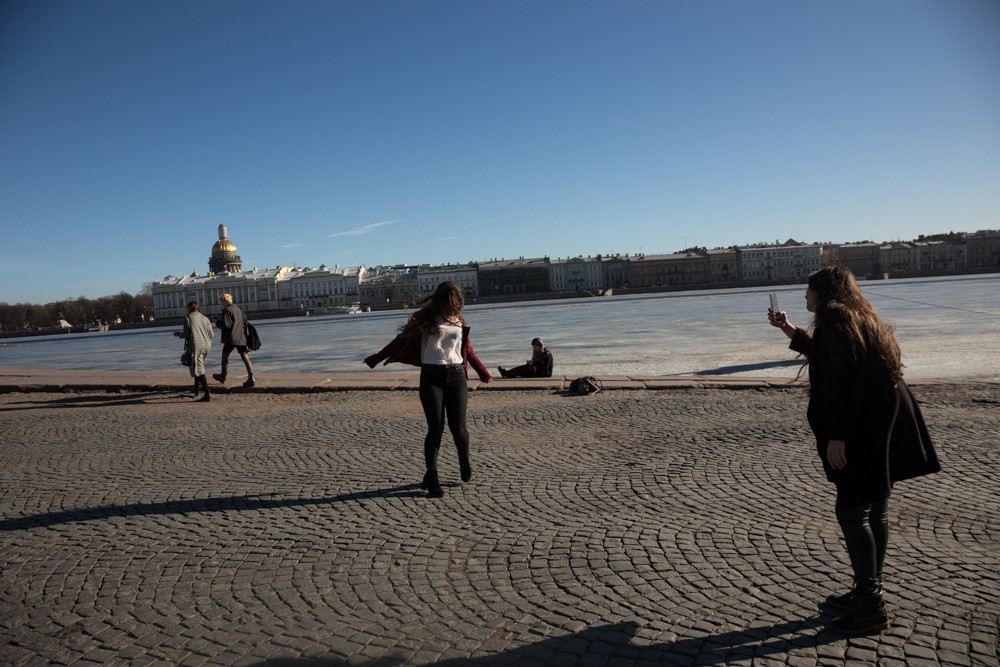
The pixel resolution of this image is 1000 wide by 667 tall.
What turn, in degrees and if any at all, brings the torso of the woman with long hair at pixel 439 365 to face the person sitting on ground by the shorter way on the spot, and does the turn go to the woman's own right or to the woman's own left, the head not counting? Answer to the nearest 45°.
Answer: approximately 135° to the woman's own left

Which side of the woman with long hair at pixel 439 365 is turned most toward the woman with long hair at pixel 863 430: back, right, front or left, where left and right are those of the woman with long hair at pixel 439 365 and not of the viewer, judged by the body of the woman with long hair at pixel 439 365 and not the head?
front

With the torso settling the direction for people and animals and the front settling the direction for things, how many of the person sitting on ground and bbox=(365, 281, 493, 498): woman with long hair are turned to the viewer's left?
1

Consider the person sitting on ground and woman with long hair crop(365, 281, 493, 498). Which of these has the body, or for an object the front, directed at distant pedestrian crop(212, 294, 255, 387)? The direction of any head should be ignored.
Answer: the person sitting on ground

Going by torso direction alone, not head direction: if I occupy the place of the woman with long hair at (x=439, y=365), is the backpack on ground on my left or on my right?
on my left

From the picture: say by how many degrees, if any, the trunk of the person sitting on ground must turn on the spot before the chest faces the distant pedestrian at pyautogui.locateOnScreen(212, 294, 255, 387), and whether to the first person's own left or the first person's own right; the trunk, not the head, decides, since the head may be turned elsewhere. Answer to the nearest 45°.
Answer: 0° — they already face them

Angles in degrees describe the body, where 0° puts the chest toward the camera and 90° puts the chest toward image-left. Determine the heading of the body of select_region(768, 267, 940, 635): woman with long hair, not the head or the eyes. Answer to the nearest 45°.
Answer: approximately 90°

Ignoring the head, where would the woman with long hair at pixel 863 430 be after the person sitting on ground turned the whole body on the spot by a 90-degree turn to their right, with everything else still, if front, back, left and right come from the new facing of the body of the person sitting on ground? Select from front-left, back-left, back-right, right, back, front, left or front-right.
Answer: back

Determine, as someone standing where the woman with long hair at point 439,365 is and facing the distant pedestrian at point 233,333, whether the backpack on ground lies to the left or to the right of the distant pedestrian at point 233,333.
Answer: right

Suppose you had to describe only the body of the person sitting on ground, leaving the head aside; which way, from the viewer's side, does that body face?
to the viewer's left
